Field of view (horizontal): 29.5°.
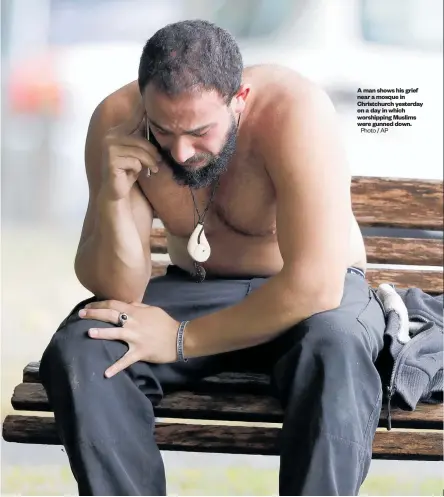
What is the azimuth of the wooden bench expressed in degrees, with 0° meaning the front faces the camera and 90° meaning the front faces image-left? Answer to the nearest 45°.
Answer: approximately 0°
